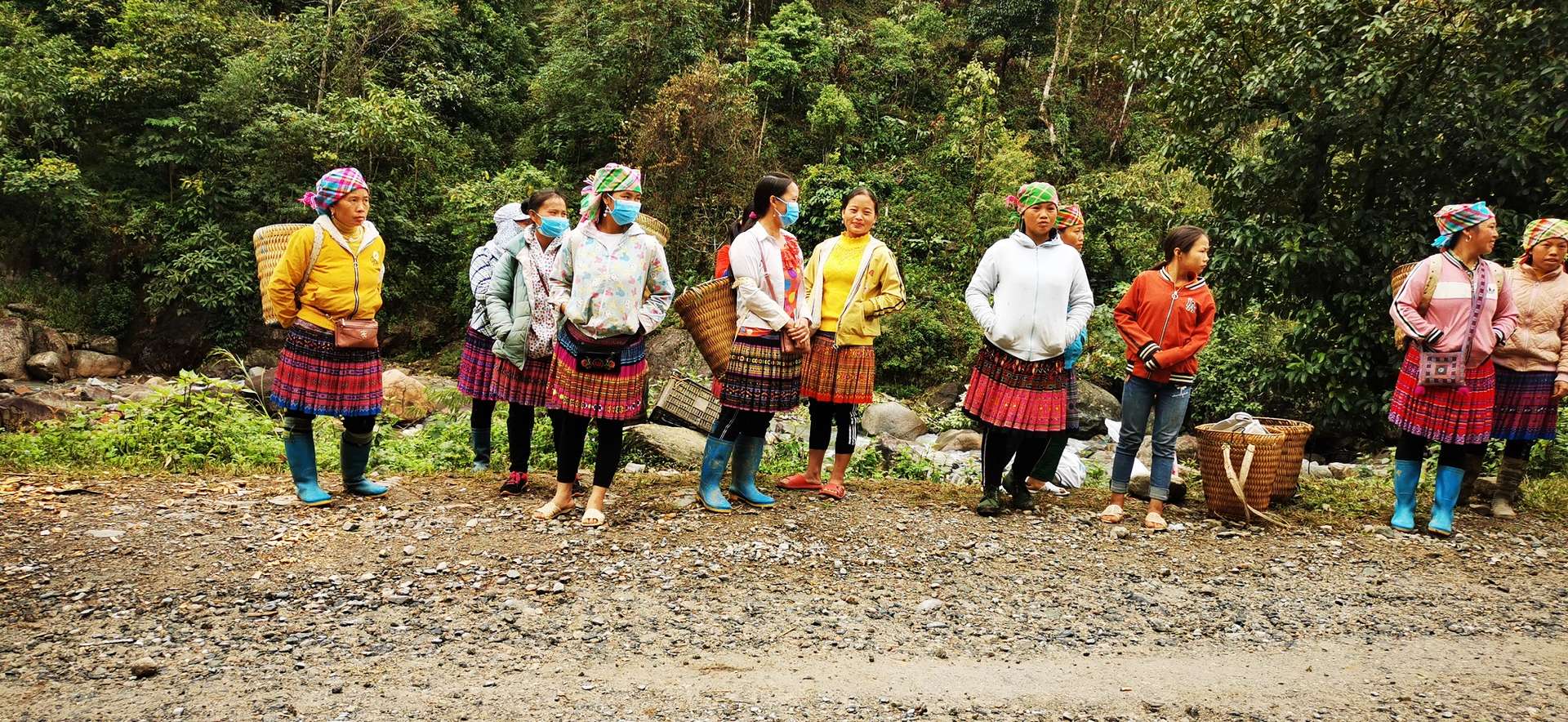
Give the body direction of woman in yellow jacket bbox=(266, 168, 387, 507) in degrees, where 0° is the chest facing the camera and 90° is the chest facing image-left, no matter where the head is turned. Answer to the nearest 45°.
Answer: approximately 315°

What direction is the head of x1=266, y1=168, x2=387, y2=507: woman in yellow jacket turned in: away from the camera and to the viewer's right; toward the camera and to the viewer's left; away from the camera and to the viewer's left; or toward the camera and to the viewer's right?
toward the camera and to the viewer's right

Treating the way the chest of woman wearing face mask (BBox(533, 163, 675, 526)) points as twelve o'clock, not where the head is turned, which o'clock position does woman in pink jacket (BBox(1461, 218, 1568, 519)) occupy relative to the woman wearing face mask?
The woman in pink jacket is roughly at 9 o'clock from the woman wearing face mask.

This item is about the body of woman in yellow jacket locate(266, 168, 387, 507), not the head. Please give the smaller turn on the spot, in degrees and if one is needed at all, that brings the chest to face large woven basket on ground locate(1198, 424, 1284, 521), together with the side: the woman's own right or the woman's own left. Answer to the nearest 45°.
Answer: approximately 45° to the woman's own left

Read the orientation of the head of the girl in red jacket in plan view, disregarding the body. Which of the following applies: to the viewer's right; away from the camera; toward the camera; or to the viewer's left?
to the viewer's right

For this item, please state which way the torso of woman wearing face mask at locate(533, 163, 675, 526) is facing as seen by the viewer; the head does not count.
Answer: toward the camera

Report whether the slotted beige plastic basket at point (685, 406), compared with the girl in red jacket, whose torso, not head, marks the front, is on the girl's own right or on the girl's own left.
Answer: on the girl's own right

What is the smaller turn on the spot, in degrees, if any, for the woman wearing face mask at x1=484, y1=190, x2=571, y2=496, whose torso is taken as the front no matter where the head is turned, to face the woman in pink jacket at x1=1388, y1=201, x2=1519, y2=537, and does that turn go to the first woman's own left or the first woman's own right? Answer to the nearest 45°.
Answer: approximately 45° to the first woman's own left

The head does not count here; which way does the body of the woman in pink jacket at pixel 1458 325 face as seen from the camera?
toward the camera

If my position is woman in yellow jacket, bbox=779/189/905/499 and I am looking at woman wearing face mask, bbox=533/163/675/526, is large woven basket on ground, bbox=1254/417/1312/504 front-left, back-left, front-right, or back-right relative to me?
back-left

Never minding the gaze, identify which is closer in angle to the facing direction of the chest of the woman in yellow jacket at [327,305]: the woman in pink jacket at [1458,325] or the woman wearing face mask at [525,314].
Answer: the woman in pink jacket

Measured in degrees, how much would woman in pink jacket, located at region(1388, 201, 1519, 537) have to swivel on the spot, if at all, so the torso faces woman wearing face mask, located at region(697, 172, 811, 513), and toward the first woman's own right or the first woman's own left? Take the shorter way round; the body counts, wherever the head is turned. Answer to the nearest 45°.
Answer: approximately 45° to the first woman's own right
